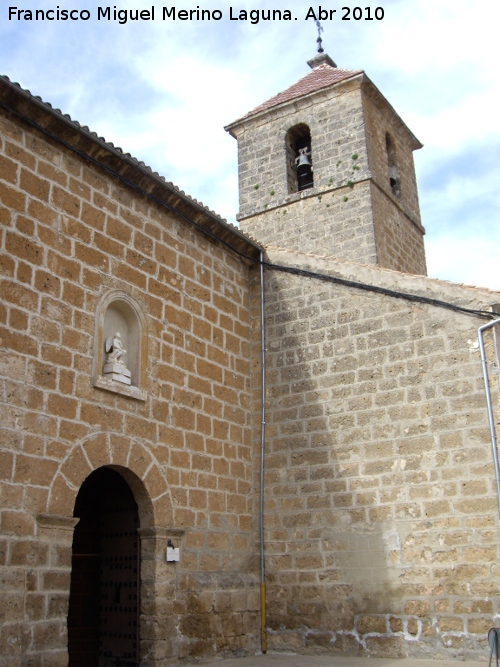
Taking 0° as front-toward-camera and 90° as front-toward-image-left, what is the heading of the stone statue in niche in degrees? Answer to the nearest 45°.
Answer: approximately 315°

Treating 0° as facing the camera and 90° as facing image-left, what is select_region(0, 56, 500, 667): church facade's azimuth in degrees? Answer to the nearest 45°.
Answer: approximately 315°

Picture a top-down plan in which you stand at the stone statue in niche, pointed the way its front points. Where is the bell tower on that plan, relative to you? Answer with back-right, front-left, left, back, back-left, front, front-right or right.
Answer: left

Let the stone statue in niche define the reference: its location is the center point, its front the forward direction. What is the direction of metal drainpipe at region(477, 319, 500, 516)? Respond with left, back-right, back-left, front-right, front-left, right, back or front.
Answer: front-left

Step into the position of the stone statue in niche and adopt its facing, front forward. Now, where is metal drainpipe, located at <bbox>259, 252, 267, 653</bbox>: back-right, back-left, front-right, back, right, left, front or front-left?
left
